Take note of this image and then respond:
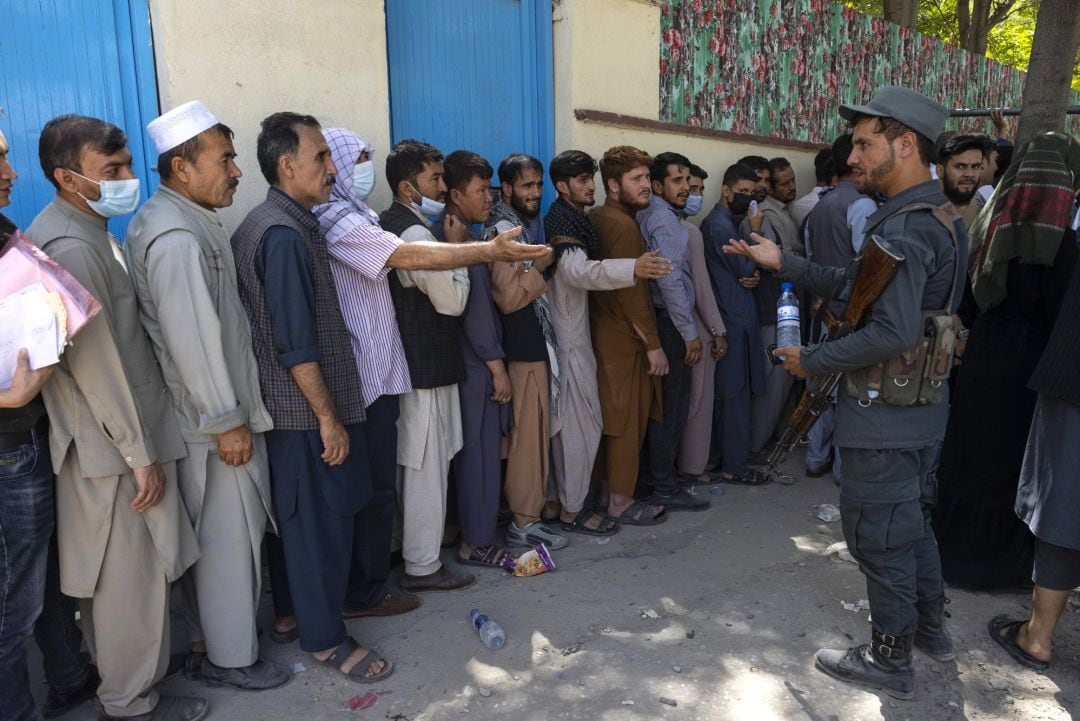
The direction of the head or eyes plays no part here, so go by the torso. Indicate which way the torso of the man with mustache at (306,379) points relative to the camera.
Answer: to the viewer's right

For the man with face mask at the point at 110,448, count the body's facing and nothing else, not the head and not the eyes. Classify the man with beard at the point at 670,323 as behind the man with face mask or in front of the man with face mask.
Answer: in front

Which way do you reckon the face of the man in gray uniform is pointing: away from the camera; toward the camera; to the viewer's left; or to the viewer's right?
to the viewer's left

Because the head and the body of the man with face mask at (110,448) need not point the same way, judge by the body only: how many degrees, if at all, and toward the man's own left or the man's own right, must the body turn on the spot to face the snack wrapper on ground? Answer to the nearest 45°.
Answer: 0° — they already face it

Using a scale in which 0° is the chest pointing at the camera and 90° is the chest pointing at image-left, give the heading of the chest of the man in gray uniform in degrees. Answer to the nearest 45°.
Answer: approximately 90°

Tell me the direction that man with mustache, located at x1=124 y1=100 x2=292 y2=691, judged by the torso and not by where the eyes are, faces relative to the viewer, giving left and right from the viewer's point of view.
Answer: facing to the right of the viewer

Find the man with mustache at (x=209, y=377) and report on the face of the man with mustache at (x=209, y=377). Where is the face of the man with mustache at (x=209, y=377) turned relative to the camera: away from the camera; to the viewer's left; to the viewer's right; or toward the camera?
to the viewer's right

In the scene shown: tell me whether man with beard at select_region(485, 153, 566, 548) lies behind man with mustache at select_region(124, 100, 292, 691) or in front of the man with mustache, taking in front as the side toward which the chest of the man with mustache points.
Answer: in front

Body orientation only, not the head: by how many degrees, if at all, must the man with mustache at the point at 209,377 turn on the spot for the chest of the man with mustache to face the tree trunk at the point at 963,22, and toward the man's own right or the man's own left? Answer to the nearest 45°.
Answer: approximately 45° to the man's own left

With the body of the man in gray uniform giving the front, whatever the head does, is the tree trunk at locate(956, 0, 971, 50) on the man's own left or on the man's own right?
on the man's own right

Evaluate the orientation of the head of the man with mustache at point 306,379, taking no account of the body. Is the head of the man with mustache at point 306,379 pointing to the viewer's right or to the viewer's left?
to the viewer's right

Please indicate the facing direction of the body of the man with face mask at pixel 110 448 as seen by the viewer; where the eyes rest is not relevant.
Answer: to the viewer's right

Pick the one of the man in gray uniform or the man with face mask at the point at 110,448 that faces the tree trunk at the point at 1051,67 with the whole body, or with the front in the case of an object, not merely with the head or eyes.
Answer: the man with face mask
